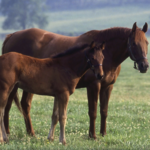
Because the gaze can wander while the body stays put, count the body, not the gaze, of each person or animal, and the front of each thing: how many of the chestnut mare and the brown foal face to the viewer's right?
2

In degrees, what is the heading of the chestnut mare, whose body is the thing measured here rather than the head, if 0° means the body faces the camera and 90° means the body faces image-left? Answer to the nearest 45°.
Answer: approximately 270°

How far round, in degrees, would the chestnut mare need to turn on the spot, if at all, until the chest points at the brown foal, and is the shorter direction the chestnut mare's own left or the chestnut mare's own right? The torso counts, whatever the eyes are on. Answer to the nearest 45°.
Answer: approximately 135° to the chestnut mare's own right

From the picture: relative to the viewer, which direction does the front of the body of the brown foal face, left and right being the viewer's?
facing to the right of the viewer
